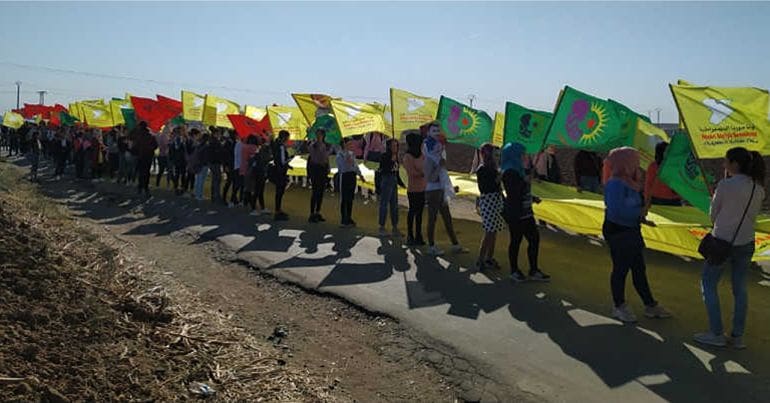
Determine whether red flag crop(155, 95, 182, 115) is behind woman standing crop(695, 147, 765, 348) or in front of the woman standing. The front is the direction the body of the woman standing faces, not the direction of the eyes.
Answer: in front

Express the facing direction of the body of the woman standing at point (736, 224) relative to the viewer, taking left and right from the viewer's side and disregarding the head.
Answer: facing away from the viewer and to the left of the viewer

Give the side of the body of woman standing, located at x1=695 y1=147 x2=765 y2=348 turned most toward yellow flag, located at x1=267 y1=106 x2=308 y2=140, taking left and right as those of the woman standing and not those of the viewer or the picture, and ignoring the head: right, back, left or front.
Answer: front

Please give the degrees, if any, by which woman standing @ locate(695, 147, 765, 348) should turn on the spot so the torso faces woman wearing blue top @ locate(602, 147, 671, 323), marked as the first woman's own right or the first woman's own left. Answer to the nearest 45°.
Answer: approximately 45° to the first woman's own left
